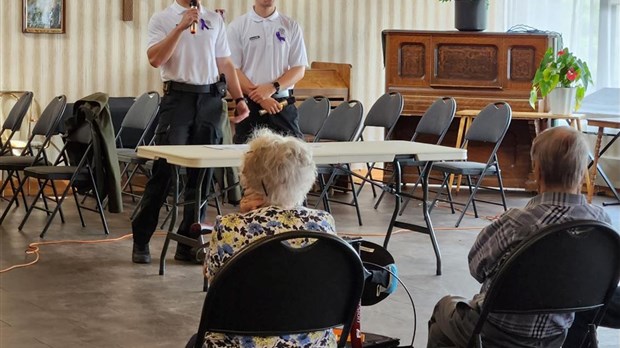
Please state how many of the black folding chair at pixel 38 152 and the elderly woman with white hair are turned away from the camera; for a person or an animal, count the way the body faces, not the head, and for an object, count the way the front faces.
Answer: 1

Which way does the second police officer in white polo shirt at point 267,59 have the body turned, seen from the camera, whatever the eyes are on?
toward the camera

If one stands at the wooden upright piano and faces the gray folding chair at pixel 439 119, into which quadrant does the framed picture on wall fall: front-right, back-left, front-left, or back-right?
front-right

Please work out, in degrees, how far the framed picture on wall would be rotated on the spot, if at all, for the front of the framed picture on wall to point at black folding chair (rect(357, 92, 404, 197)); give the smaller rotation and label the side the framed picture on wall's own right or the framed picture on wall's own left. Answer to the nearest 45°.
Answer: approximately 45° to the framed picture on wall's own left

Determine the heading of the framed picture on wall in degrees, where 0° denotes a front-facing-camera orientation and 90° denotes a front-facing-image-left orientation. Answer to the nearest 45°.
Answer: approximately 0°

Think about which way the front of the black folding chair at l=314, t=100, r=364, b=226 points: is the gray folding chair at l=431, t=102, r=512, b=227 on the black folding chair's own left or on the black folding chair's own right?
on the black folding chair's own left

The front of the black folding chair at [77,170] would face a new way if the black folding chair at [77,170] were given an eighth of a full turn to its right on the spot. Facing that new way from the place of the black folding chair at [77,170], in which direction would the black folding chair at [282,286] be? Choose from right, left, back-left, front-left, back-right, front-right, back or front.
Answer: left

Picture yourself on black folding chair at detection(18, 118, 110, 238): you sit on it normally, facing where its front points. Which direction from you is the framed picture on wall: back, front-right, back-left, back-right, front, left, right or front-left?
back-right

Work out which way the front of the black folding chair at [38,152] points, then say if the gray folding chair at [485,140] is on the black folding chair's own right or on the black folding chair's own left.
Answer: on the black folding chair's own left

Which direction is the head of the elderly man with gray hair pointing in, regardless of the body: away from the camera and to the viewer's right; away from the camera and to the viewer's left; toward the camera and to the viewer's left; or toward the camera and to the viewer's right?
away from the camera and to the viewer's left

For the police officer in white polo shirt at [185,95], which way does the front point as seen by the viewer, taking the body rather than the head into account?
toward the camera

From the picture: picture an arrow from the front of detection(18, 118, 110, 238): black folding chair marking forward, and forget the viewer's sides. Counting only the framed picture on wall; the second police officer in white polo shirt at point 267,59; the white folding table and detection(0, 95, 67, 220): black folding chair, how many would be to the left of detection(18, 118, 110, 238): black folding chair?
2

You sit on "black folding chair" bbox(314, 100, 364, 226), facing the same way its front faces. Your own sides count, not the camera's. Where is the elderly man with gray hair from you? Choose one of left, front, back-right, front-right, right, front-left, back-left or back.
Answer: front-left

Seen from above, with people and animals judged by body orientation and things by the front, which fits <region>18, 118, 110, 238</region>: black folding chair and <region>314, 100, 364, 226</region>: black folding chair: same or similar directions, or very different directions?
same or similar directions

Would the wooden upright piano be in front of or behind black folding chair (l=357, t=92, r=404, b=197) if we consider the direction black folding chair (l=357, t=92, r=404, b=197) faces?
behind
